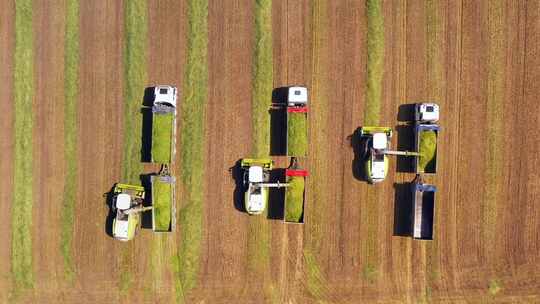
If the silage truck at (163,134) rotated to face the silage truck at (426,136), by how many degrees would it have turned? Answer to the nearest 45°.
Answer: approximately 90° to its right

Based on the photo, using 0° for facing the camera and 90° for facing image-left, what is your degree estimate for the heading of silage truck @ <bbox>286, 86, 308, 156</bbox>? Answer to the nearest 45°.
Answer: approximately 180°

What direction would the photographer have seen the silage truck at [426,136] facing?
facing away from the viewer

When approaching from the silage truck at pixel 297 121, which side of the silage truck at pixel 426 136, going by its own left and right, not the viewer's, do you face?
left

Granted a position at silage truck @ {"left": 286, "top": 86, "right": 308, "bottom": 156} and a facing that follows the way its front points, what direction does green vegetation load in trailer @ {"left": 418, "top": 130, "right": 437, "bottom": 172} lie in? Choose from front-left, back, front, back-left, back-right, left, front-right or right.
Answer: right

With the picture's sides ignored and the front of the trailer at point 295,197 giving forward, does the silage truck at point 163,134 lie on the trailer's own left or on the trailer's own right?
on the trailer's own left

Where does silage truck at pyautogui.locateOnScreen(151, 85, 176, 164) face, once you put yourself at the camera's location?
facing away from the viewer

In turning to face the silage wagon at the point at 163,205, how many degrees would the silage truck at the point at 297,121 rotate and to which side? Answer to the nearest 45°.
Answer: approximately 90° to its left

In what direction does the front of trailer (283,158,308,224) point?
away from the camera

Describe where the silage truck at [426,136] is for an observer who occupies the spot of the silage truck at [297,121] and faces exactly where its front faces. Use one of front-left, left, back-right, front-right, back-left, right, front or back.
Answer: right

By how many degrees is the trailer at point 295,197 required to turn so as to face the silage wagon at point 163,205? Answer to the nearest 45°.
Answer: approximately 90° to its left

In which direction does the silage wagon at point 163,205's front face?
away from the camera
